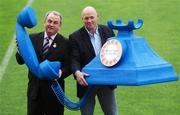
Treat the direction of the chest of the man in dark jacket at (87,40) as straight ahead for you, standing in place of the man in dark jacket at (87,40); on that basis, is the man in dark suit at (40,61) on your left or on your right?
on your right

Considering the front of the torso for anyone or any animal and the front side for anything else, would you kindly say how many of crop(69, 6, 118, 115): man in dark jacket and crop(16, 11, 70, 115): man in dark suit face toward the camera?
2

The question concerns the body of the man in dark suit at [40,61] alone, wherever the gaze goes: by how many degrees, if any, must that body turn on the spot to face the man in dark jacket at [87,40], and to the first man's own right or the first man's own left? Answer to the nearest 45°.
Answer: approximately 90° to the first man's own left

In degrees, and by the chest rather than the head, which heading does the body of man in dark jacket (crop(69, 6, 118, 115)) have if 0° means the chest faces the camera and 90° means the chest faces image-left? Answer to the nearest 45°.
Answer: approximately 0°
